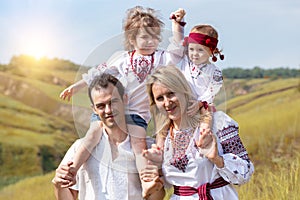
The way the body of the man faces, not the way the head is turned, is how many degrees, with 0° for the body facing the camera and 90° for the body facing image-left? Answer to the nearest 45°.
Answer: approximately 0°

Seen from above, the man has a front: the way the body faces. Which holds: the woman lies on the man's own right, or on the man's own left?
on the man's own left
